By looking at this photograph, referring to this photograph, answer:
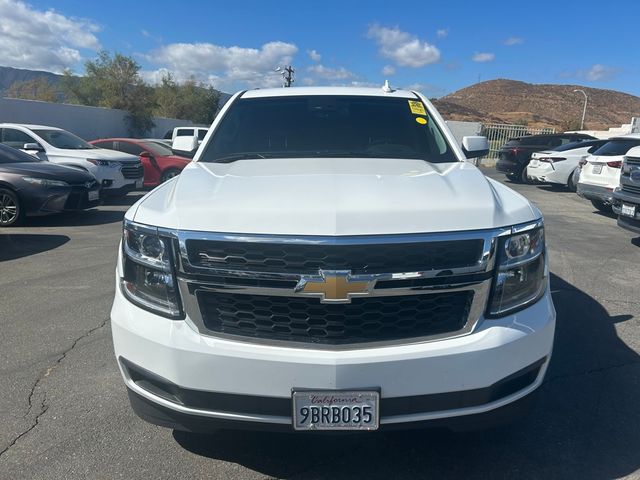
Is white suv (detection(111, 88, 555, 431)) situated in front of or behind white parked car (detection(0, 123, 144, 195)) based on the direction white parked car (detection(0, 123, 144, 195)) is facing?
in front

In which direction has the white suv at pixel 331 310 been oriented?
toward the camera

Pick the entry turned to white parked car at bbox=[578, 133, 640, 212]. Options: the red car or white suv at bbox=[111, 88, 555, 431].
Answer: the red car

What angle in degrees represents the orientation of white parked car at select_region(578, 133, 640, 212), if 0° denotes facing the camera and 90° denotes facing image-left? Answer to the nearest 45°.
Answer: approximately 225°

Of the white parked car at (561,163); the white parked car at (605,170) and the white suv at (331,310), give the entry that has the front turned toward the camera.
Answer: the white suv

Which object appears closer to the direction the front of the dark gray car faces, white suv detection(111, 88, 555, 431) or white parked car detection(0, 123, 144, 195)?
the white suv

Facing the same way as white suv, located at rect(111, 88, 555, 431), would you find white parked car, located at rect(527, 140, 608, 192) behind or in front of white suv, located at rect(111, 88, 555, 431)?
behind

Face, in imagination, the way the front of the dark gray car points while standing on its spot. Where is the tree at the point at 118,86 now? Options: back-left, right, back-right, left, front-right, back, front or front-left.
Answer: back-left

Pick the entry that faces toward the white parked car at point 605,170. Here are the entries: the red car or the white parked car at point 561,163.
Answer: the red car

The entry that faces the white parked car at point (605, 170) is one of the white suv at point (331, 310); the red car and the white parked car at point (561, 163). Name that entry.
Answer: the red car

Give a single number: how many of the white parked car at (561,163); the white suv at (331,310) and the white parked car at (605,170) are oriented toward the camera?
1
